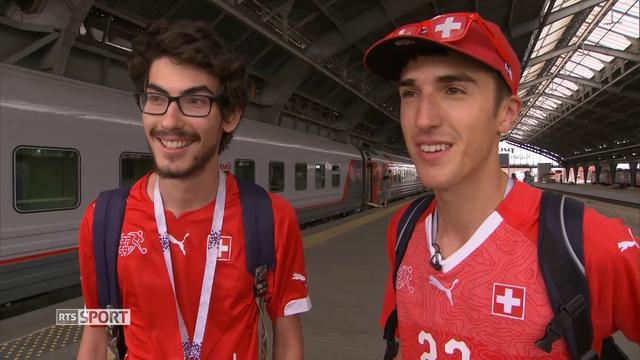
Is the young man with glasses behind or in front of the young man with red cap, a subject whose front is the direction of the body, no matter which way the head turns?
in front

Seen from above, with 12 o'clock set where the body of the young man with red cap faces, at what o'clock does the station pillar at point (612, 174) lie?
The station pillar is roughly at 5 o'clock from the young man with red cap.

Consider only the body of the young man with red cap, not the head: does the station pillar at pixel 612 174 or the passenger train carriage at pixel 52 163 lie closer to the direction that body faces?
the passenger train carriage

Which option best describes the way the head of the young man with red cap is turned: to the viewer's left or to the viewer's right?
to the viewer's left

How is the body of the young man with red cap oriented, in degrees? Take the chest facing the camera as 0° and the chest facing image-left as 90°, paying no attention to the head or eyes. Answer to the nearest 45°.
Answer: approximately 45°
